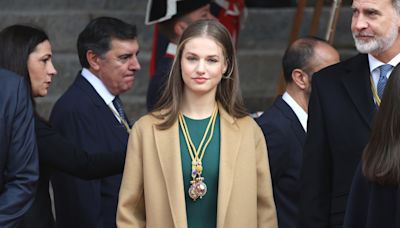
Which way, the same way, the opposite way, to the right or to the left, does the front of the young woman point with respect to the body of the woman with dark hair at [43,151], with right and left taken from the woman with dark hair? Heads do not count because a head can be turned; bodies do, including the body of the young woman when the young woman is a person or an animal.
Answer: to the right

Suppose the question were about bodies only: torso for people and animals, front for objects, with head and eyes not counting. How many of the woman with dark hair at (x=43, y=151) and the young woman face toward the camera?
1

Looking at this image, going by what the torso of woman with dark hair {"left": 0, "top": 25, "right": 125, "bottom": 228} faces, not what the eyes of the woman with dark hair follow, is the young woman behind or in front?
in front

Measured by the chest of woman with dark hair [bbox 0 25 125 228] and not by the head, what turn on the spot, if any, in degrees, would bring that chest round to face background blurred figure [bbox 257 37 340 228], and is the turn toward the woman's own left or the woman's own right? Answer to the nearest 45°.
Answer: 0° — they already face them

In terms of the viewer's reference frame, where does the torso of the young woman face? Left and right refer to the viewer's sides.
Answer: facing the viewer

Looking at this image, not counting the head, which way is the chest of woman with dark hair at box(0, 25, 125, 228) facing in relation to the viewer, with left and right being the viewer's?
facing to the right of the viewer

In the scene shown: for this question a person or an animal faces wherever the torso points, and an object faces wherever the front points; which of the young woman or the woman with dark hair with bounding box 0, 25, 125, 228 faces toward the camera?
the young woman

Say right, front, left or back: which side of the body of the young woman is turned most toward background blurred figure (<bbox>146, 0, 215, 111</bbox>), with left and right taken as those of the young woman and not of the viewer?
back

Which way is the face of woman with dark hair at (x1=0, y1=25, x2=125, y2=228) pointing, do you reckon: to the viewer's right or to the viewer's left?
to the viewer's right

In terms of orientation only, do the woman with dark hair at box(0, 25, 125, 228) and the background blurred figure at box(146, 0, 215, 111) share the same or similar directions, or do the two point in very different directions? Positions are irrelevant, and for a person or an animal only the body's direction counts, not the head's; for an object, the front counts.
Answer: same or similar directions

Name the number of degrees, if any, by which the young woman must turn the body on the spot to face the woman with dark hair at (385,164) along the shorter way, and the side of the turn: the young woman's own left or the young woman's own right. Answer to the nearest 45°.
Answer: approximately 45° to the young woman's own left
